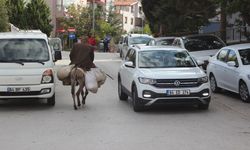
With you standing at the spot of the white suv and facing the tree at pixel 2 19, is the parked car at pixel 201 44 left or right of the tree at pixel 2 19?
right

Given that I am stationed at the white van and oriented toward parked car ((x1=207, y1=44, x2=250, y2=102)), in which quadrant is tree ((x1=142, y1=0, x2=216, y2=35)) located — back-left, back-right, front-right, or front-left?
front-left

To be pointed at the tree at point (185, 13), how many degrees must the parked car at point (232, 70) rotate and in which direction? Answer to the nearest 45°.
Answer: approximately 135° to its left

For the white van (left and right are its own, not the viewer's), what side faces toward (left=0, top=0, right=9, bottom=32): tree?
back

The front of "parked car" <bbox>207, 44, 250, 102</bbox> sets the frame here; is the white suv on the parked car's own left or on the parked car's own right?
on the parked car's own right

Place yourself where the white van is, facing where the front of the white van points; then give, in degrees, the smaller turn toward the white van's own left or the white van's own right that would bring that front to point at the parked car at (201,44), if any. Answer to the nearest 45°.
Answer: approximately 135° to the white van's own left

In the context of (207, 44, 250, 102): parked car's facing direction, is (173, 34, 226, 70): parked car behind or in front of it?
behind

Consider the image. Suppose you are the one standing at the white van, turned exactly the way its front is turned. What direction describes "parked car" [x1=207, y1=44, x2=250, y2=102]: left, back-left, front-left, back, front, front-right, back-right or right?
left

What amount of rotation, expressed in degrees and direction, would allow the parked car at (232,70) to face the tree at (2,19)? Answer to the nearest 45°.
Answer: approximately 180°

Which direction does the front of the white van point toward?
toward the camera

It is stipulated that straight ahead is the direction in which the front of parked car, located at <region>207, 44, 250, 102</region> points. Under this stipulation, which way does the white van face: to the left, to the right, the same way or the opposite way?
the same way

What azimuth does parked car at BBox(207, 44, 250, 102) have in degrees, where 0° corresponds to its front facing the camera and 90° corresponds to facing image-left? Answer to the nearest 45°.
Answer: approximately 315°

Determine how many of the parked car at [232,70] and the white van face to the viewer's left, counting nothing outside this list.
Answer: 0

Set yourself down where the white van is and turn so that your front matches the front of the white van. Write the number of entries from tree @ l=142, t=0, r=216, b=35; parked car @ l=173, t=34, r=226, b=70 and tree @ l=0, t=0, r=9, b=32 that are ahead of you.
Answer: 0

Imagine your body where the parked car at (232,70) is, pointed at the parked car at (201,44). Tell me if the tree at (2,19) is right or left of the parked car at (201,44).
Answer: left

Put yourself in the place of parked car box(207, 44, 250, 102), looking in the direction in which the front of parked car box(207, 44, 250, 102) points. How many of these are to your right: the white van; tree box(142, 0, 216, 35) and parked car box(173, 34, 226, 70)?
1

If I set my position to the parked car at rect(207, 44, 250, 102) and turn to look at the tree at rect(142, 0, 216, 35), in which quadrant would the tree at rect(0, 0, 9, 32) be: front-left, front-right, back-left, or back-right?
front-left
